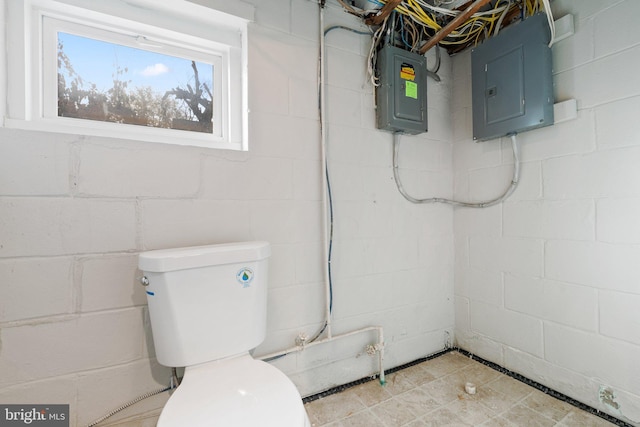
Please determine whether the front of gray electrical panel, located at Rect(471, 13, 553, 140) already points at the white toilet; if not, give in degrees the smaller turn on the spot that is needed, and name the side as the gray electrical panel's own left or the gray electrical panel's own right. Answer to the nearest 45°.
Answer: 0° — it already faces it

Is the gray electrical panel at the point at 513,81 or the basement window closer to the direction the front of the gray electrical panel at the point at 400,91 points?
the gray electrical panel

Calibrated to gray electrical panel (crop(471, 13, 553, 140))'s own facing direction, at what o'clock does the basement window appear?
The basement window is roughly at 12 o'clock from the gray electrical panel.

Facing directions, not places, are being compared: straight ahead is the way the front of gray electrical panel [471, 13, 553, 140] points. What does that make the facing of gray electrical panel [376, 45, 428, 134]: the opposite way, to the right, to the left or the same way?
to the left

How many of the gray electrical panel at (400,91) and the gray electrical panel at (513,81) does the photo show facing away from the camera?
0

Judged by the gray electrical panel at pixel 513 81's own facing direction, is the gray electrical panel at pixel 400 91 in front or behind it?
in front

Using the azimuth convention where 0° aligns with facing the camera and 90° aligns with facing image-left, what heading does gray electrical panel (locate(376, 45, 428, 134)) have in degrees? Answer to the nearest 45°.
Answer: approximately 315°

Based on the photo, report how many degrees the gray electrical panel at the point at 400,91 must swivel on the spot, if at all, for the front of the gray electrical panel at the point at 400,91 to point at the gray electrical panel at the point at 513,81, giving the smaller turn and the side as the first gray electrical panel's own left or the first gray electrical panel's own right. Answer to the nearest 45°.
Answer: approximately 45° to the first gray electrical panel's own left
